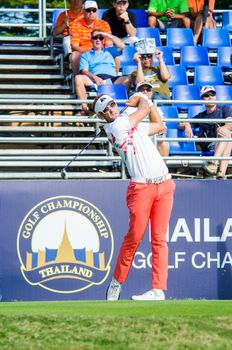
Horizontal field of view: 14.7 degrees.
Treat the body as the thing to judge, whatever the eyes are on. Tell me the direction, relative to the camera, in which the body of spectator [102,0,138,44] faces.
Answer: toward the camera

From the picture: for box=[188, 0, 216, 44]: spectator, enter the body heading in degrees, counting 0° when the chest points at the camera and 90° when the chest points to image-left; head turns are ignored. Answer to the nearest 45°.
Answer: approximately 0°

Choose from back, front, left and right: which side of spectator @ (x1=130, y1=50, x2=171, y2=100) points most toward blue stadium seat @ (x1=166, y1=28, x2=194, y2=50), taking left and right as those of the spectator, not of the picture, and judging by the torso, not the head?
back

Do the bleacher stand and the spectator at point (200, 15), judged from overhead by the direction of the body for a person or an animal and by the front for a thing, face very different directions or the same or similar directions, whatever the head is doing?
same or similar directions

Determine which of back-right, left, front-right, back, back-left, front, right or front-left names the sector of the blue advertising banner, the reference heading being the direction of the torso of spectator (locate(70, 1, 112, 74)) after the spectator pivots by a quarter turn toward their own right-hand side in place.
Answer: left

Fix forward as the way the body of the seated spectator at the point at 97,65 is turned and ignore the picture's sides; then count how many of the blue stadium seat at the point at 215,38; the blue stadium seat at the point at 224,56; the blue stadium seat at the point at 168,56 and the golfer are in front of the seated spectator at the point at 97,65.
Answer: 1

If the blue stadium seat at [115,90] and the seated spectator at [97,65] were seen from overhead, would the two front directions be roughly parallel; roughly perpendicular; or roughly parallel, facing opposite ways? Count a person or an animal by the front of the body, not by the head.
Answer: roughly parallel

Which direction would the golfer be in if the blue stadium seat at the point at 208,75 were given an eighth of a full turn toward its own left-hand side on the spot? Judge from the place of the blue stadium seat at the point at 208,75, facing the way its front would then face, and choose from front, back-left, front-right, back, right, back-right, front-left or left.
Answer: front-right

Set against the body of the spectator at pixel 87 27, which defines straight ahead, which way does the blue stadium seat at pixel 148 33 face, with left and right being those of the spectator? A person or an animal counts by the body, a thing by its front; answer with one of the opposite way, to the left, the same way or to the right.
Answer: the same way

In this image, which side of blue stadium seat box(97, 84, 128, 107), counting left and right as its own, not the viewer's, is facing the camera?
front

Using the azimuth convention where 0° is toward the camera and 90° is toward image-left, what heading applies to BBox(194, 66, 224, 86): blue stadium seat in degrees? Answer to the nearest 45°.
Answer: approximately 0°

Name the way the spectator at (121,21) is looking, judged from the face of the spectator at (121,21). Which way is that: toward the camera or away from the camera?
toward the camera

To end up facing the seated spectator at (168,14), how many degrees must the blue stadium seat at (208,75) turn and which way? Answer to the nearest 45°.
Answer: approximately 180°

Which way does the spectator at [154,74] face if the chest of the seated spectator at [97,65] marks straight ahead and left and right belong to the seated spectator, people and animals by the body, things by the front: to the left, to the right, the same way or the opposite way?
the same way

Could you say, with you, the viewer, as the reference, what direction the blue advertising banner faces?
facing the viewer

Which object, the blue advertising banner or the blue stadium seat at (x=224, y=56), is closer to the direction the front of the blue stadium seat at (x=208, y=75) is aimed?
the blue advertising banner

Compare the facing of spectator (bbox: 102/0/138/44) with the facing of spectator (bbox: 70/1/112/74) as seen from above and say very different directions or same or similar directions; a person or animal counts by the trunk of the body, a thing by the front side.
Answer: same or similar directions

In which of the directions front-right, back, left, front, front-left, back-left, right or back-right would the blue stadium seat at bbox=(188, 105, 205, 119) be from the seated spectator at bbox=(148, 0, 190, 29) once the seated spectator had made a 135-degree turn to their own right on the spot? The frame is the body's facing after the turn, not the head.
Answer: back-left

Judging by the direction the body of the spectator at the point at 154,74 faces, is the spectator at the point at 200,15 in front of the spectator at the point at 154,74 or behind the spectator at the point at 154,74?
behind
